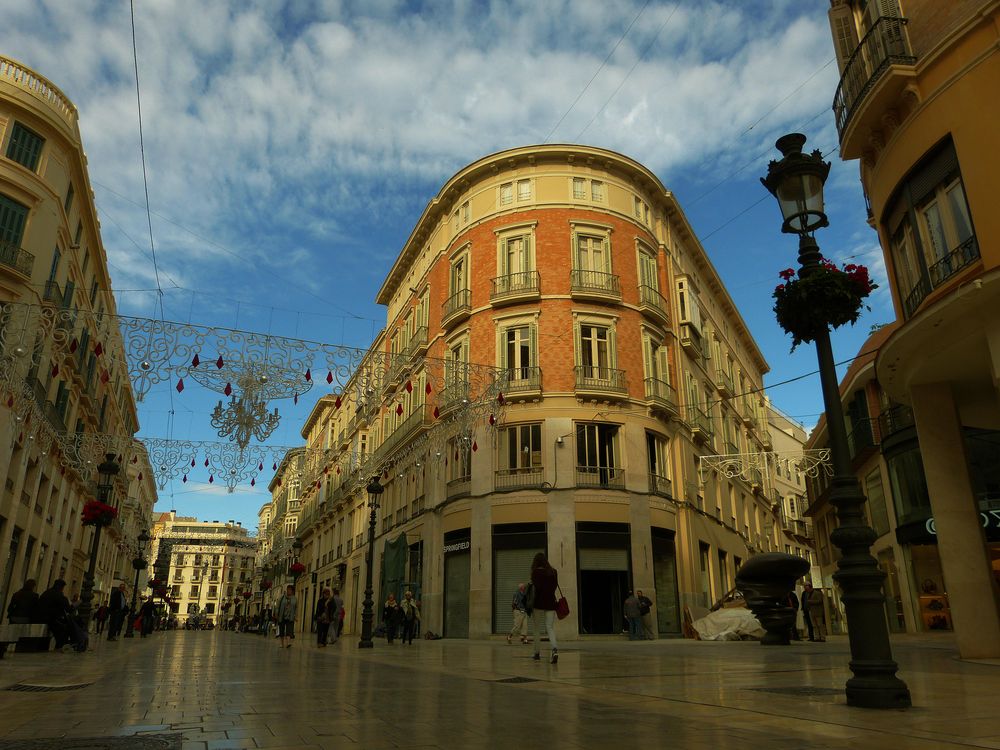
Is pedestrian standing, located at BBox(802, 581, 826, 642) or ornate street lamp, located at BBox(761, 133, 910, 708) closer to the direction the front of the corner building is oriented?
the ornate street lamp

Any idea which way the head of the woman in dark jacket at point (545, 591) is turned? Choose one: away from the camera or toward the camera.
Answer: away from the camera

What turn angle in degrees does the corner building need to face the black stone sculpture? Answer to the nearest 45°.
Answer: approximately 45° to its left

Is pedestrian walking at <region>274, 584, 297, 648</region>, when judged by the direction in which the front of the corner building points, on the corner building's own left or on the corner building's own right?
on the corner building's own right

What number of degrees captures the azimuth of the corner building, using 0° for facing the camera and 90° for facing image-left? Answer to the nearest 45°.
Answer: approximately 0°

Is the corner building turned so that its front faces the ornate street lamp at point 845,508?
yes

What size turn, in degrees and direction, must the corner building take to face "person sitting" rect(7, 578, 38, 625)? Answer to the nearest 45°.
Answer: approximately 45° to its right
